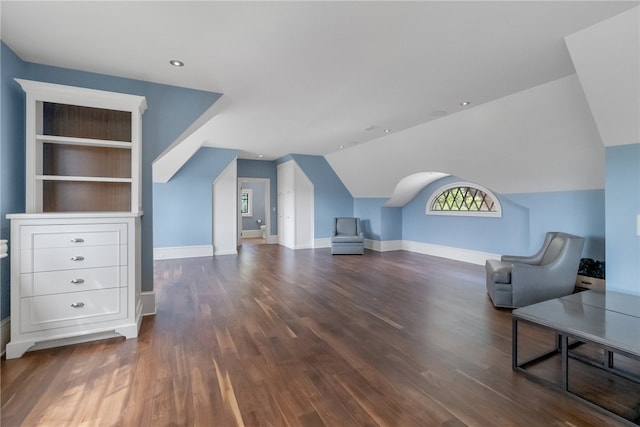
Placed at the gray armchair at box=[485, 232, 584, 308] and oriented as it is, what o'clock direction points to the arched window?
The arched window is roughly at 2 o'clock from the gray armchair.

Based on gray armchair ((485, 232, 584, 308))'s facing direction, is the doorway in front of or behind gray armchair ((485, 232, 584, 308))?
in front

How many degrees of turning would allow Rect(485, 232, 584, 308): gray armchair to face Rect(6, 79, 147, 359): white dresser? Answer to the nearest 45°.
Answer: approximately 45° to its left

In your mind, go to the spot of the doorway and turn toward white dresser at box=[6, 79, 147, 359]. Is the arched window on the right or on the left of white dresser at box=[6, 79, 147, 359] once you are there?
left

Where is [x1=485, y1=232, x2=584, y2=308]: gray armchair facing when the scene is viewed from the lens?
facing to the left of the viewer

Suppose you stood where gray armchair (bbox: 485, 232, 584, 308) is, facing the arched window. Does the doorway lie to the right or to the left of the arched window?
left
